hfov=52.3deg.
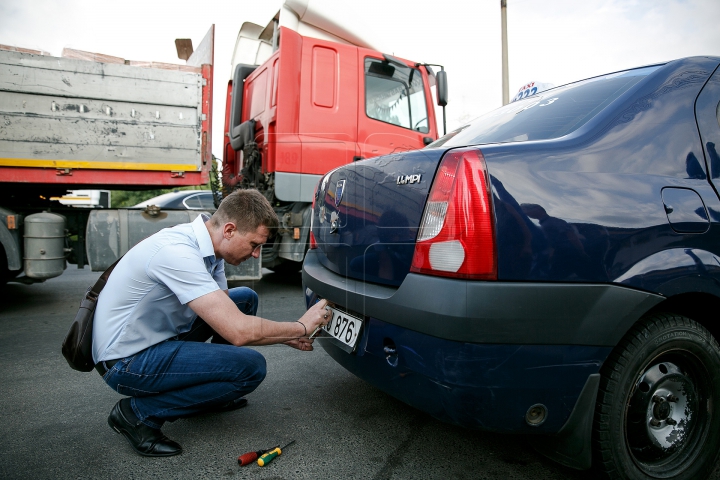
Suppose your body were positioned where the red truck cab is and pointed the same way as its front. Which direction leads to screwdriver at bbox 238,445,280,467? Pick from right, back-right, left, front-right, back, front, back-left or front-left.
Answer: back-right

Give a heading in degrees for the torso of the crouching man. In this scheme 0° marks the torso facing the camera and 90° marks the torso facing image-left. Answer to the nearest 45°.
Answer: approximately 270°

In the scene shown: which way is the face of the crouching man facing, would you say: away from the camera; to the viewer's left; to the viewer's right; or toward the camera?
to the viewer's right

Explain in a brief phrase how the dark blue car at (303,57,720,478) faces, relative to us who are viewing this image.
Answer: facing away from the viewer and to the right of the viewer

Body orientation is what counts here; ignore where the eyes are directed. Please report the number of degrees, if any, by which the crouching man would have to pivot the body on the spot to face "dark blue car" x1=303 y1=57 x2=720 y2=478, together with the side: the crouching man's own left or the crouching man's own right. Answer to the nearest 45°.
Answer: approximately 45° to the crouching man's own right

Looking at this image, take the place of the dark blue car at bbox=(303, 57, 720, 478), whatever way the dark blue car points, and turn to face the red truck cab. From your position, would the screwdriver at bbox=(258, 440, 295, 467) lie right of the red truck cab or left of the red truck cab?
left

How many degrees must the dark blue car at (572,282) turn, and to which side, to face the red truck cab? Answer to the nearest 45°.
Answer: approximately 90° to its left

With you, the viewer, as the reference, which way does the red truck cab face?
facing away from the viewer and to the right of the viewer

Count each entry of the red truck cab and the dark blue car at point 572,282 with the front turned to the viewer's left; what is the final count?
0
